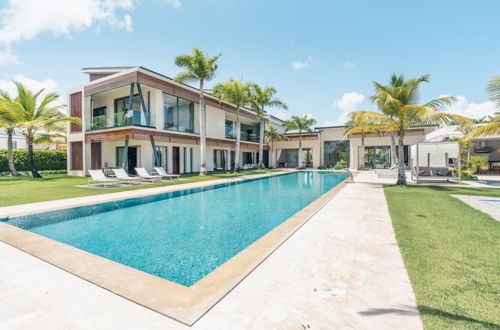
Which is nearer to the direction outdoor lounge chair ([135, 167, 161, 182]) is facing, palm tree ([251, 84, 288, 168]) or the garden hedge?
the palm tree

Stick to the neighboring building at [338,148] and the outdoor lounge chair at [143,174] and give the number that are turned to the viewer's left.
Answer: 0

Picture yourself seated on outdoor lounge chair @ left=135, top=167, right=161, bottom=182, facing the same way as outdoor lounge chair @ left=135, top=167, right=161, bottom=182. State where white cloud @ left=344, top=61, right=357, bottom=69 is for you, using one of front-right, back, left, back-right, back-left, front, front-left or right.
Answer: front-left

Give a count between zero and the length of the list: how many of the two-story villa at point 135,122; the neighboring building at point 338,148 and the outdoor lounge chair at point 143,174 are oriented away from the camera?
0

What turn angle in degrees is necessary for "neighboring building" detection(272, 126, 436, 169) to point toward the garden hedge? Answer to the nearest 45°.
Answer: approximately 45° to its right

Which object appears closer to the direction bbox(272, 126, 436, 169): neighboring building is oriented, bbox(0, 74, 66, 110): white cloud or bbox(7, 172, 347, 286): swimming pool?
the swimming pool

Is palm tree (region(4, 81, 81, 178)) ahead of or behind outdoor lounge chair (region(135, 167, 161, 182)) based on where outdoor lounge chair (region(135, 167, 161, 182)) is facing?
behind

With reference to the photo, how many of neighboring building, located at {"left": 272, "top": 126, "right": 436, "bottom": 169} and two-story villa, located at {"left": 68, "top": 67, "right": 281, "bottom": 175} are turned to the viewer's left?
0

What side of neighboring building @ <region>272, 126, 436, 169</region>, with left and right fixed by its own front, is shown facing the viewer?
front

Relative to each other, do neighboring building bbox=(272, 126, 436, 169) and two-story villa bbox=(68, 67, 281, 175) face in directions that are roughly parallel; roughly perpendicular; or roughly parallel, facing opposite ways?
roughly perpendicular
